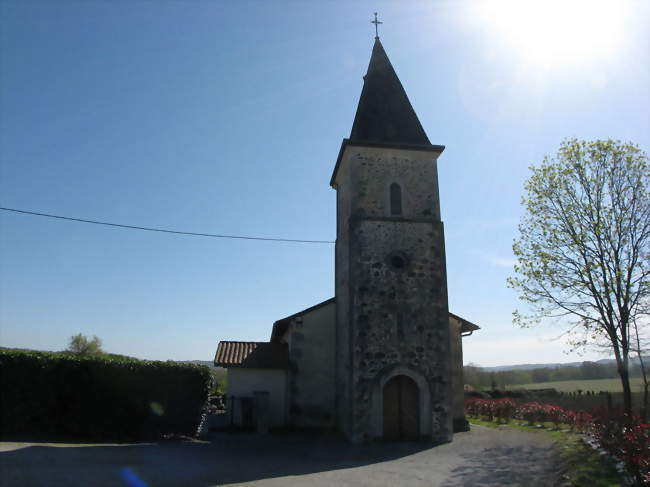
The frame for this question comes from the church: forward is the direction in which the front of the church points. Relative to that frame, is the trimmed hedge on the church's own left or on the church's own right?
on the church's own right

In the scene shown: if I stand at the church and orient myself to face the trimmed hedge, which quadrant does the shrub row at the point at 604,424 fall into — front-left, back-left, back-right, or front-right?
back-left

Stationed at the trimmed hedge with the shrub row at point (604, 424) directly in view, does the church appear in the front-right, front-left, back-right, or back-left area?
front-left

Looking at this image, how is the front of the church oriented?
toward the camera

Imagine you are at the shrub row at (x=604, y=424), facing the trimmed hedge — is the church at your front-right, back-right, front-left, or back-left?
front-right

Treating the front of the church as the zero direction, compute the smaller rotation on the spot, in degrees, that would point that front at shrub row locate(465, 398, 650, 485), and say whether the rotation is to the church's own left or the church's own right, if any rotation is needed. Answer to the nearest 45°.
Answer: approximately 45° to the church's own left

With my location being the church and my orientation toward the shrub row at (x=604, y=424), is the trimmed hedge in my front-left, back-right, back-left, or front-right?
back-right
